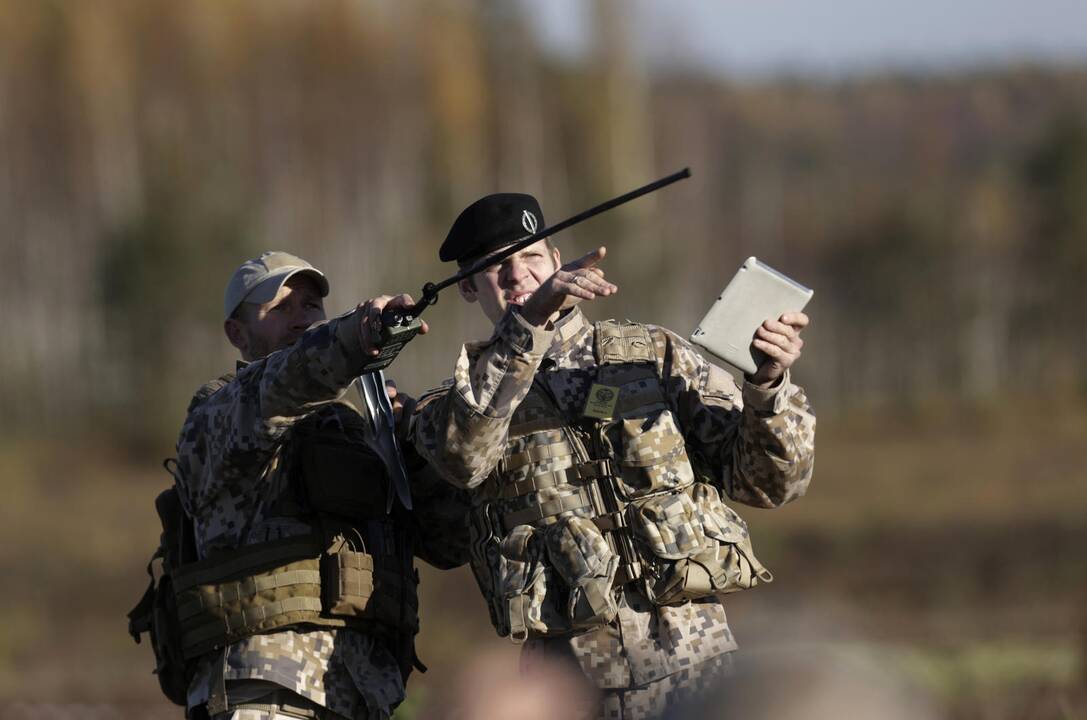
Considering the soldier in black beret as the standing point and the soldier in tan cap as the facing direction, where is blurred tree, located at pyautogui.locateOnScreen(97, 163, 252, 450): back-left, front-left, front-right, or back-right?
front-right

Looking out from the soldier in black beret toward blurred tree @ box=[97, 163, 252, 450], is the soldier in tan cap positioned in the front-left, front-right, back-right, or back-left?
front-left

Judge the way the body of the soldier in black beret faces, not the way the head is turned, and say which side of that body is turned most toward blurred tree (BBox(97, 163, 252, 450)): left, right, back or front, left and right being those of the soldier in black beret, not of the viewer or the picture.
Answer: back

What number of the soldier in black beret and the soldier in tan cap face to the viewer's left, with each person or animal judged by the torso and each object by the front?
0

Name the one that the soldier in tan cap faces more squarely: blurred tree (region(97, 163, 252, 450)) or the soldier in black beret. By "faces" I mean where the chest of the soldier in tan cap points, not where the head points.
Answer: the soldier in black beret

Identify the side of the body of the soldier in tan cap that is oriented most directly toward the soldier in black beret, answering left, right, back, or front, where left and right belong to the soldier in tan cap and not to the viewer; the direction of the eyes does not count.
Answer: front

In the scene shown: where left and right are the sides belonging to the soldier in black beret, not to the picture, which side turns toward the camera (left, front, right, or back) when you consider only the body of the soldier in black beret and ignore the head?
front

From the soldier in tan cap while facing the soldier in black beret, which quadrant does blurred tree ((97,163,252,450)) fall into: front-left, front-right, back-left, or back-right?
back-left

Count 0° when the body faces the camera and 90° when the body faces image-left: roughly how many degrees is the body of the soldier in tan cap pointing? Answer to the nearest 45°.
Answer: approximately 315°

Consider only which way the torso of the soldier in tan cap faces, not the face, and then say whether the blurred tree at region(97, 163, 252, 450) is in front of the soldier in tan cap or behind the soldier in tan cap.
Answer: behind

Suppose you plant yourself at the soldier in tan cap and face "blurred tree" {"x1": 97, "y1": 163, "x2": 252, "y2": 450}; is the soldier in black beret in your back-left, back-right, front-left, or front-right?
back-right
